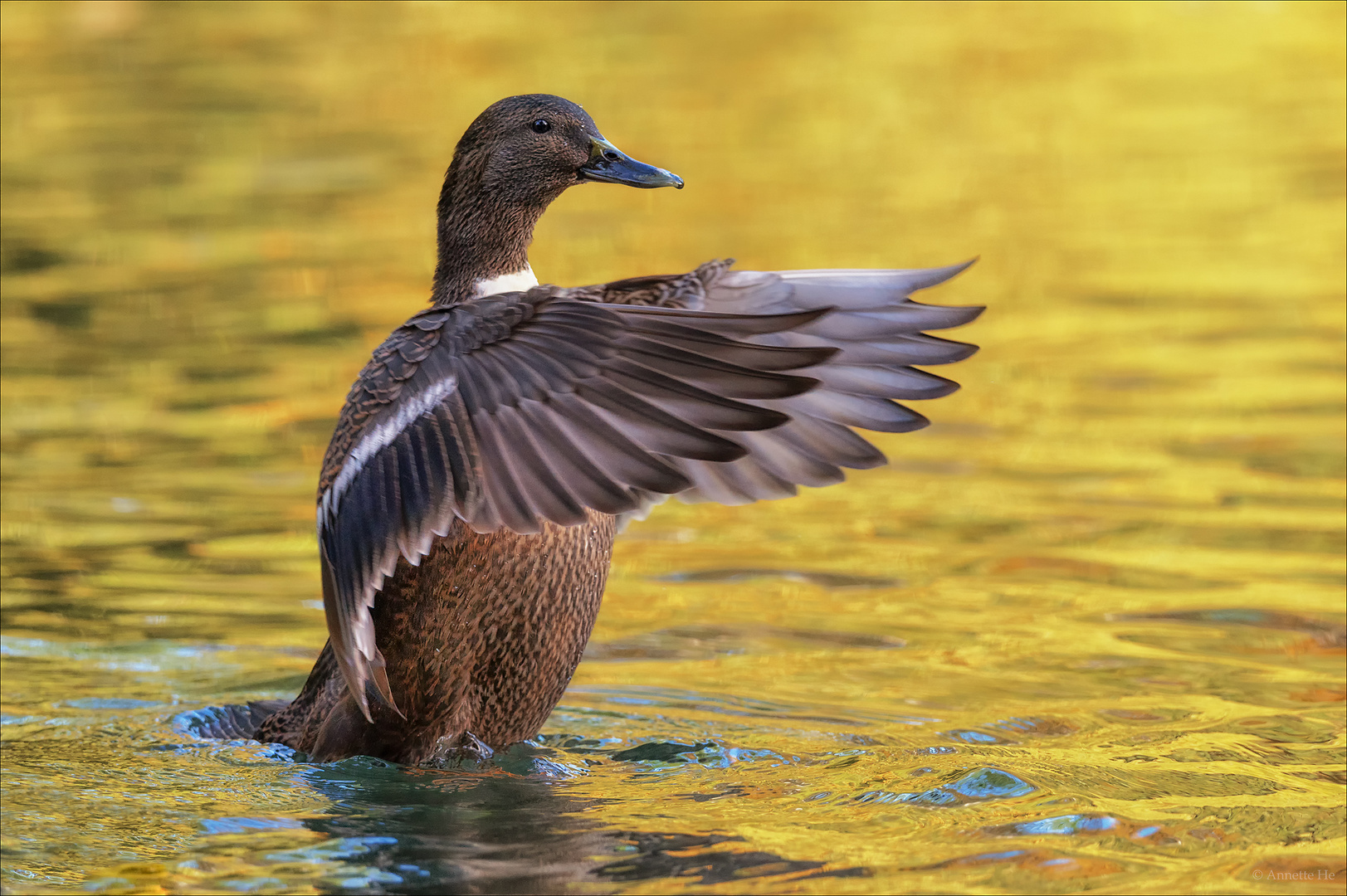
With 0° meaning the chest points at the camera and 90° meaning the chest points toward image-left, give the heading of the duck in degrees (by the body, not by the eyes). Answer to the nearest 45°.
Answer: approximately 270°
